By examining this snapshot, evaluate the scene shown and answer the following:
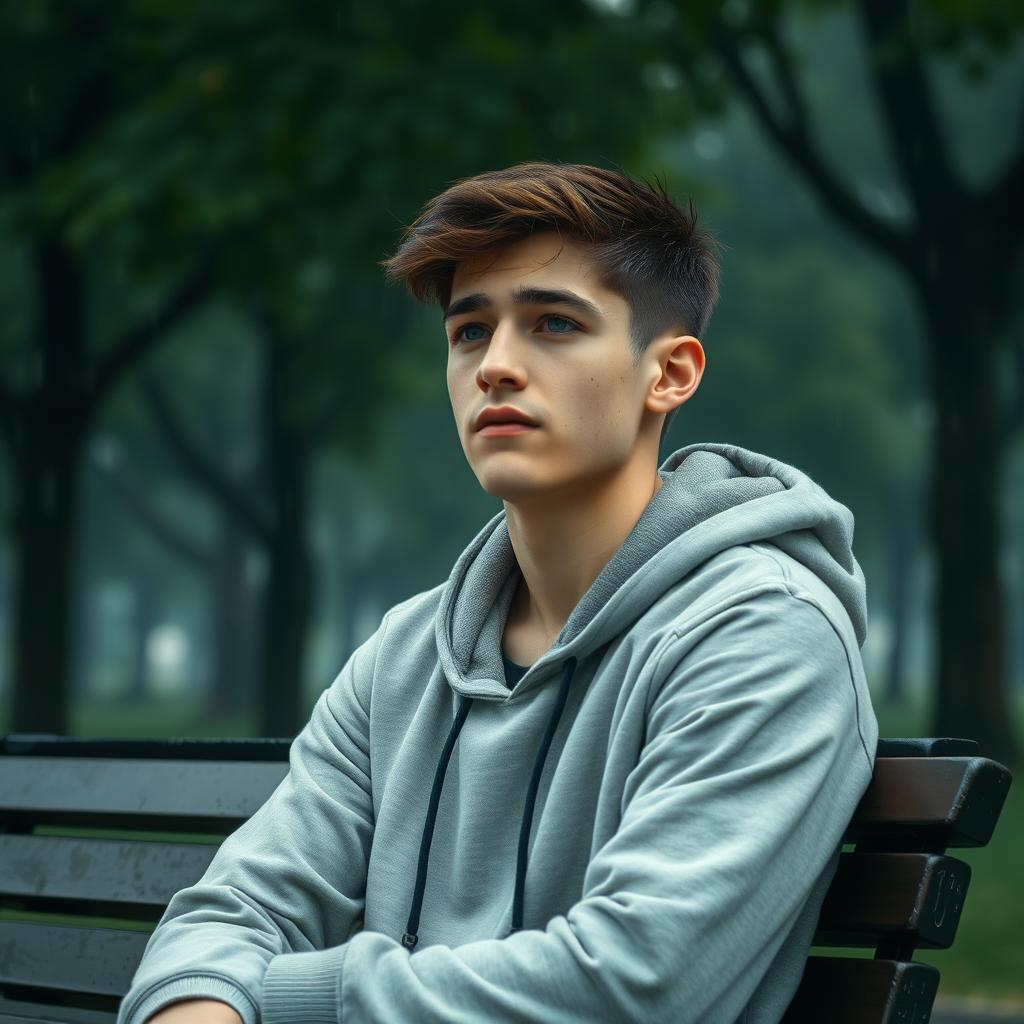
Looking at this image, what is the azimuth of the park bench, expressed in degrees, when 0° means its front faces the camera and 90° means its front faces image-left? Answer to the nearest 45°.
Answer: approximately 45°

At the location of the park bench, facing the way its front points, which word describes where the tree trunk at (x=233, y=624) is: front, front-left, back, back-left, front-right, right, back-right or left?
back-right

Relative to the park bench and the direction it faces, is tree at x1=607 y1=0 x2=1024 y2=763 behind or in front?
behind

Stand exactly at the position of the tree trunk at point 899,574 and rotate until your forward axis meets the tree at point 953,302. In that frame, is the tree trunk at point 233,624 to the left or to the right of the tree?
right

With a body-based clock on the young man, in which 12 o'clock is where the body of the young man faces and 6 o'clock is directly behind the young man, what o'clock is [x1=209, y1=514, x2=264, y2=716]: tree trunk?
The tree trunk is roughly at 4 o'clock from the young man.

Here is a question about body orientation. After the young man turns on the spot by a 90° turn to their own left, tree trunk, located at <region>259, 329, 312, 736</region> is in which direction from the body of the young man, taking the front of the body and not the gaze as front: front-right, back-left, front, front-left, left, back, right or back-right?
back-left

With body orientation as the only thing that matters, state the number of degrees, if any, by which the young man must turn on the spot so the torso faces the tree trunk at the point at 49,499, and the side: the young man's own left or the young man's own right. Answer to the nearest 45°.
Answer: approximately 135° to the young man's own right

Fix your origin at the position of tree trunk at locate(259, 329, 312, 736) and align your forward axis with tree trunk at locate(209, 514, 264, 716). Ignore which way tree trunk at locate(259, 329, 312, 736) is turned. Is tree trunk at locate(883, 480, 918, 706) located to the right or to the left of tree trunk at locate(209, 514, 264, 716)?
right

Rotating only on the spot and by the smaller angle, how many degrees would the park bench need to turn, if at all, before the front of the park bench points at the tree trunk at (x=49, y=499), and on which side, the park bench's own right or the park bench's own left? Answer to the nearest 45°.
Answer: approximately 135° to the park bench's own right

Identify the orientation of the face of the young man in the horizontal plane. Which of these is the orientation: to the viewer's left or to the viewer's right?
to the viewer's left

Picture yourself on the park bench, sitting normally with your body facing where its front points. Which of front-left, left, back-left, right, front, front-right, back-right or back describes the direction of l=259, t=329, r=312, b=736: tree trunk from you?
back-right

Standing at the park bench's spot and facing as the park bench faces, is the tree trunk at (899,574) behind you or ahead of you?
behind
